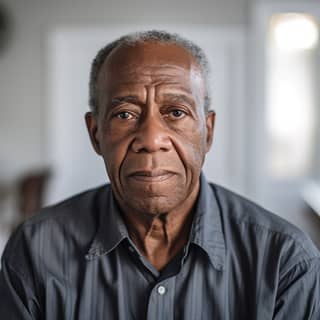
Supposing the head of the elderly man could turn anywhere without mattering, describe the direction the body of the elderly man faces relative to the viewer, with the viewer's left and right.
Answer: facing the viewer

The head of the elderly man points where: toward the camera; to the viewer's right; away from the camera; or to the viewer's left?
toward the camera
